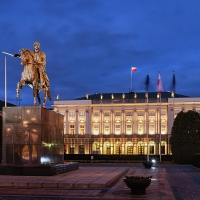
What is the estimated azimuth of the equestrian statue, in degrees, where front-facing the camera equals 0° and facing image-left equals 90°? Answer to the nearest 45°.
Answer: approximately 45°
